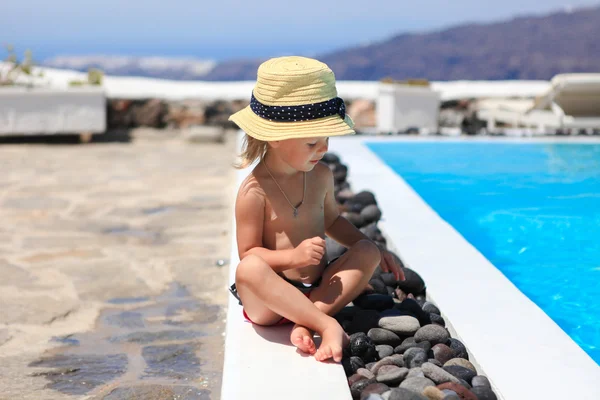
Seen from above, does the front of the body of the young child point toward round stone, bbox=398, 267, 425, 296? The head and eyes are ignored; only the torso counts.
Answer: no

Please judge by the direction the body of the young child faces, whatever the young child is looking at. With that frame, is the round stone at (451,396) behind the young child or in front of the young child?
in front

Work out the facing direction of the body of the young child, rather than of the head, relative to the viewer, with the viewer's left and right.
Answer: facing the viewer and to the right of the viewer

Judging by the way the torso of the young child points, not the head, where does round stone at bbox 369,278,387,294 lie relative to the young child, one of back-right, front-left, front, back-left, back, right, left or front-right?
left

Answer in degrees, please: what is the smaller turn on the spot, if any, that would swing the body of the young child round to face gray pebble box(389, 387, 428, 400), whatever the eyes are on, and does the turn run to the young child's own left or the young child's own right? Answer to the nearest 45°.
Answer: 0° — they already face it

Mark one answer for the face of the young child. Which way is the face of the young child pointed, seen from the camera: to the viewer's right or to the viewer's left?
to the viewer's right

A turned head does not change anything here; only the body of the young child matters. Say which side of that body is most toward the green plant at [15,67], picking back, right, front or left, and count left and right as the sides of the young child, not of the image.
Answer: back

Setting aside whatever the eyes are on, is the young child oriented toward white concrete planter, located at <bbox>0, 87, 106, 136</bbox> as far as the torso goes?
no

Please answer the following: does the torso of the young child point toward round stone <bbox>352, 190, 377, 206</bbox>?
no

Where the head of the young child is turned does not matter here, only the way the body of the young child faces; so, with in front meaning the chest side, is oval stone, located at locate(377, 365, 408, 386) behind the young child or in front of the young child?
in front

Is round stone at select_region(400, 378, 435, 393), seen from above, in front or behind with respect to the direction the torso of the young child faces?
in front

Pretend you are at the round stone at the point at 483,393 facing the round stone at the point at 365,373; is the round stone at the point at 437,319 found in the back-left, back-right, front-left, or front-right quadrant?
front-right

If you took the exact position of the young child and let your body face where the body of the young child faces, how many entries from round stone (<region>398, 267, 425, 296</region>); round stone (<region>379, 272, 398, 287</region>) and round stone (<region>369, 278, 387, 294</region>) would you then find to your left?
3

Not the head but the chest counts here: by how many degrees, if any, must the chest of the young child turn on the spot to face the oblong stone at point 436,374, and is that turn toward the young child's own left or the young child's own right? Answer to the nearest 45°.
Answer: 0° — they already face it

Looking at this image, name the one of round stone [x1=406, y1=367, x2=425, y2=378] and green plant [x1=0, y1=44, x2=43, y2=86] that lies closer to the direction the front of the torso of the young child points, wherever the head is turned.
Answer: the round stone

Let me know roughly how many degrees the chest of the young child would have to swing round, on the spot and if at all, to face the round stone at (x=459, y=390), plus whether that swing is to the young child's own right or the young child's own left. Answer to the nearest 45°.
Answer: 0° — they already face it

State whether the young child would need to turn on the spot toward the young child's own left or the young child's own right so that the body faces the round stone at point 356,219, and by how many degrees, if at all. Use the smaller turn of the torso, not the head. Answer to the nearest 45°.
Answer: approximately 135° to the young child's own left
